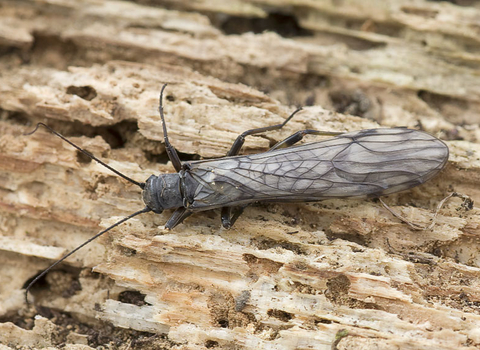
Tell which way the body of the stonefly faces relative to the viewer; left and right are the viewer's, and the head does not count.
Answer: facing to the left of the viewer
